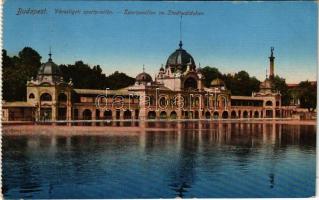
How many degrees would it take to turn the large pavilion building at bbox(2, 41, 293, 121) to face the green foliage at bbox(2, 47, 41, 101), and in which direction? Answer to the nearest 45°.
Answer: approximately 90° to its right

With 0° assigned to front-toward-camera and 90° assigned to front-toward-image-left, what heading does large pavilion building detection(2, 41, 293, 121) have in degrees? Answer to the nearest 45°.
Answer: approximately 315°
